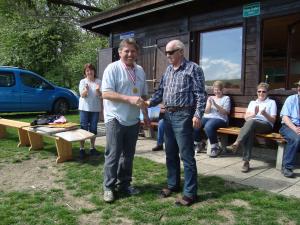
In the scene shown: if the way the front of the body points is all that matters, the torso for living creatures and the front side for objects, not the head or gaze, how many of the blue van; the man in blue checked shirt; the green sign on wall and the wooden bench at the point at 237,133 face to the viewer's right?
1

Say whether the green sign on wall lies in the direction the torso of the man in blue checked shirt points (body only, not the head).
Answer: no

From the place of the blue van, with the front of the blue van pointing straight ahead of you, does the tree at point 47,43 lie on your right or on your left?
on your left

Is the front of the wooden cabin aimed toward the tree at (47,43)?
no

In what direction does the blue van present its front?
to the viewer's right

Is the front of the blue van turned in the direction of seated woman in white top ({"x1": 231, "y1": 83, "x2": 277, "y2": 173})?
no

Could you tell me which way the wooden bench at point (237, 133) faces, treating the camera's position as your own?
facing the viewer and to the left of the viewer

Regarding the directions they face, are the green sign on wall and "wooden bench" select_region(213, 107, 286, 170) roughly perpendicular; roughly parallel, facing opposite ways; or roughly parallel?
roughly parallel

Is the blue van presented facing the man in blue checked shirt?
no

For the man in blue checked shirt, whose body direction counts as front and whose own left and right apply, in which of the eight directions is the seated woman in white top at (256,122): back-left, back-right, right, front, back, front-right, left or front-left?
back

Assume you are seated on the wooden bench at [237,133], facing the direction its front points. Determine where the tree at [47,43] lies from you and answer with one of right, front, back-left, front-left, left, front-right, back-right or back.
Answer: right
